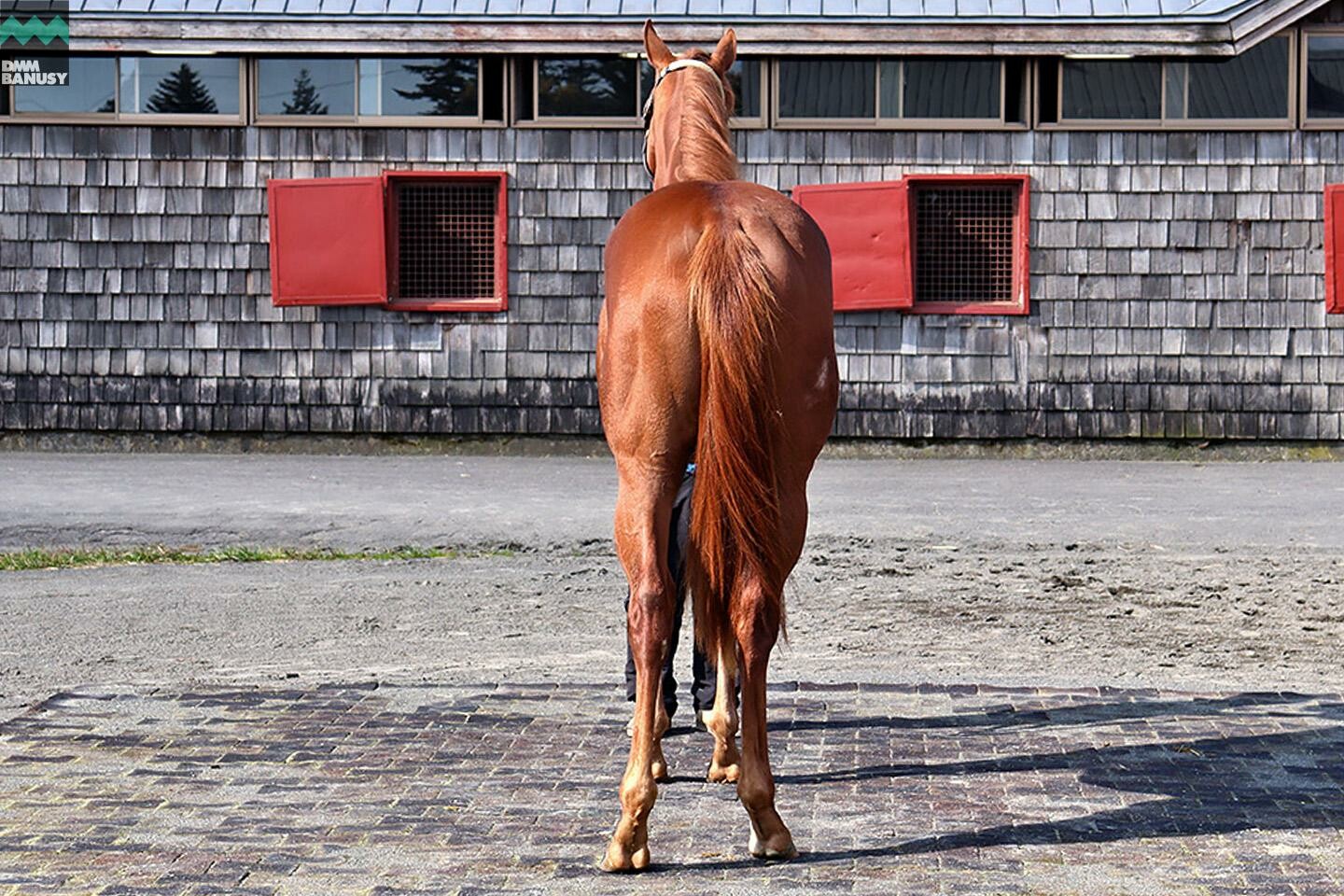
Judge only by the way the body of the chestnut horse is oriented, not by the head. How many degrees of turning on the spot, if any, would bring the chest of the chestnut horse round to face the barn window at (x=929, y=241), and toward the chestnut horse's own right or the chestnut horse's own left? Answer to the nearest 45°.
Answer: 0° — it already faces it

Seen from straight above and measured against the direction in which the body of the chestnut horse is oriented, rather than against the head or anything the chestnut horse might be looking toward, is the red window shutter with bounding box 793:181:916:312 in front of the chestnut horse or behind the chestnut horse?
in front

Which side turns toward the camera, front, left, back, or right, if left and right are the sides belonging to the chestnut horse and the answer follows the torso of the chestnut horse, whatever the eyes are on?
back

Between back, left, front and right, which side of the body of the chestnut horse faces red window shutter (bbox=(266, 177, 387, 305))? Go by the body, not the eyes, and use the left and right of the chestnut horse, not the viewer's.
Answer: front

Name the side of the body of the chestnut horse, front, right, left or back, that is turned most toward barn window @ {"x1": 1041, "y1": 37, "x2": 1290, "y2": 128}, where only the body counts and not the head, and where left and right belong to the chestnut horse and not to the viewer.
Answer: front

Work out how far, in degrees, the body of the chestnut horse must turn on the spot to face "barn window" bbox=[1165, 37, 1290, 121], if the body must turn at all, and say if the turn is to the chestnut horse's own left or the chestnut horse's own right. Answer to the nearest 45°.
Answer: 0° — it already faces it

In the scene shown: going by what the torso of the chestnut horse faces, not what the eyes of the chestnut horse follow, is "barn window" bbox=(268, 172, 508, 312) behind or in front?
in front
